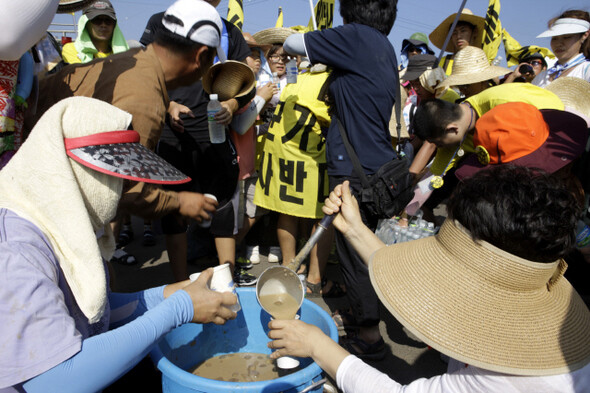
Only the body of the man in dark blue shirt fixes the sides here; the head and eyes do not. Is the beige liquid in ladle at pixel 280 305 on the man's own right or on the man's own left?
on the man's own left

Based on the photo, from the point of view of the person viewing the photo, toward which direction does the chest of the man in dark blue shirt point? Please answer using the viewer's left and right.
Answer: facing away from the viewer and to the left of the viewer

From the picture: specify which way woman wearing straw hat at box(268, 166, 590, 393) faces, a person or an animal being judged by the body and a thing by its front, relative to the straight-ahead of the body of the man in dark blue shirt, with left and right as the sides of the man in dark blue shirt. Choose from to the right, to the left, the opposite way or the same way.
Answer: to the left

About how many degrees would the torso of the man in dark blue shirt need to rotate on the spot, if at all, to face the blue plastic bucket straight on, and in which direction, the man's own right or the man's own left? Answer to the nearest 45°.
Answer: approximately 135° to the man's own left

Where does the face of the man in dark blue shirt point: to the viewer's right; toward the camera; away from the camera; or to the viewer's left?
away from the camera

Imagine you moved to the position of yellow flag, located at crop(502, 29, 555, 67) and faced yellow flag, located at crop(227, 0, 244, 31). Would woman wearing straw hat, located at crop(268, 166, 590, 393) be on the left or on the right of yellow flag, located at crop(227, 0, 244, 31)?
left

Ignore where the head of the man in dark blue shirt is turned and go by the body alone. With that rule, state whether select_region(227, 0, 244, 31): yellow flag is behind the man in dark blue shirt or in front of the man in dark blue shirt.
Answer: in front

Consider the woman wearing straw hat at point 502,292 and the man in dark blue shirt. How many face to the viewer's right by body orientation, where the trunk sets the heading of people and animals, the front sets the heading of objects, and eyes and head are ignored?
0

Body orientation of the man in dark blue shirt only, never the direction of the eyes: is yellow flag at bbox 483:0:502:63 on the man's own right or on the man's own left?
on the man's own right
